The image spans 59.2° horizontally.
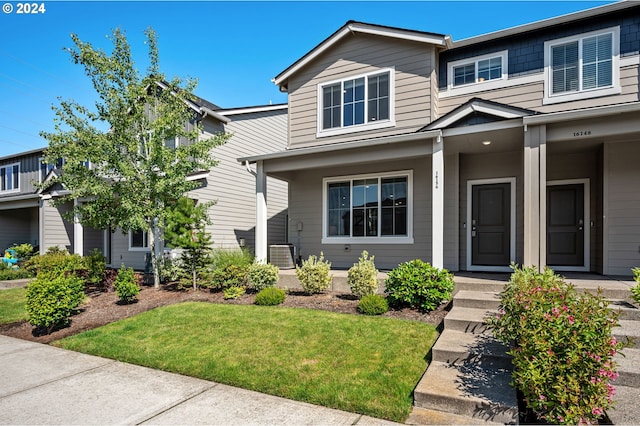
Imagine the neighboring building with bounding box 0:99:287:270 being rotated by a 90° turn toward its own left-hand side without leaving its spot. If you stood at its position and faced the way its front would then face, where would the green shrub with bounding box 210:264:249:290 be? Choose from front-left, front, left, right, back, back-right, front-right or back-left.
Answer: front-right

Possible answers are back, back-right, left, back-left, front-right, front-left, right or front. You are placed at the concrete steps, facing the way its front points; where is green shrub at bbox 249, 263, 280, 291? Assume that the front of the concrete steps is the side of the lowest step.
back-right

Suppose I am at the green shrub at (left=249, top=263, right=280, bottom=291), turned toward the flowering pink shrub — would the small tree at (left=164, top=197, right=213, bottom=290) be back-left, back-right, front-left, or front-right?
back-right

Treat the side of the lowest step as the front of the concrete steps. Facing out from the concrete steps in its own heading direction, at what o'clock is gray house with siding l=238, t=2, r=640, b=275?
The gray house with siding is roughly at 6 o'clock from the concrete steps.

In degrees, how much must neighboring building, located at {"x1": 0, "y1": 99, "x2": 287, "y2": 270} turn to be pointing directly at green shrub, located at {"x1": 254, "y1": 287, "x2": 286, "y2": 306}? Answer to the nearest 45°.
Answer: approximately 45° to its left

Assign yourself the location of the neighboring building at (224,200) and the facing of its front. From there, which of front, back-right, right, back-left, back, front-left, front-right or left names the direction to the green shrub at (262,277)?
front-left

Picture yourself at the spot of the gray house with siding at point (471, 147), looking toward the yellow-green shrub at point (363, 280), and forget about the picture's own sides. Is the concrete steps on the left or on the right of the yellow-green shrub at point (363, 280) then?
left

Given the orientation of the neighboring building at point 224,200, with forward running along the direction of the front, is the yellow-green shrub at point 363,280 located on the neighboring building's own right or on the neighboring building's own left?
on the neighboring building's own left

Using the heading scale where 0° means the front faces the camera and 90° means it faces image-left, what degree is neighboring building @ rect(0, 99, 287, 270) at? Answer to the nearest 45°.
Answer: approximately 45°

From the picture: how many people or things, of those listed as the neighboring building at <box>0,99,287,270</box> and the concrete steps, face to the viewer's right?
0
